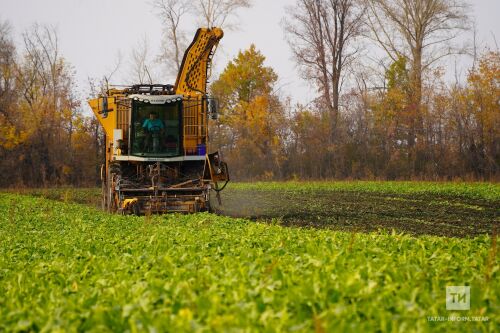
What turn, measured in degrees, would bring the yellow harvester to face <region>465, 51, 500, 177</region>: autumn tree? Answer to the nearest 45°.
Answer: approximately 135° to its left

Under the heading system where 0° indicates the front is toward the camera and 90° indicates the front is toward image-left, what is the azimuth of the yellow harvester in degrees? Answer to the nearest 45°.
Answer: approximately 0°
